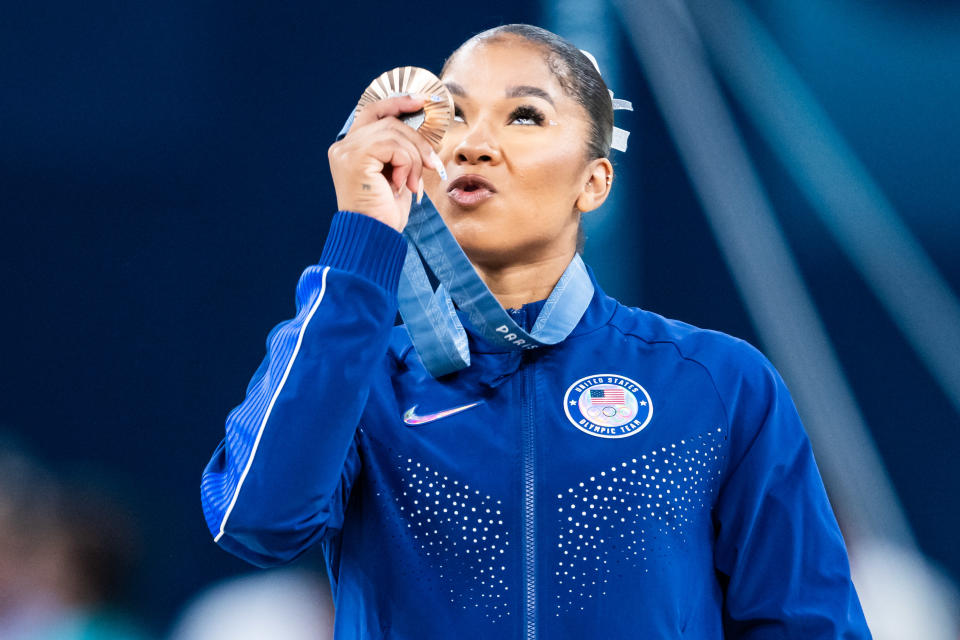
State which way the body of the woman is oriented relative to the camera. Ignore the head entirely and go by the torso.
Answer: toward the camera

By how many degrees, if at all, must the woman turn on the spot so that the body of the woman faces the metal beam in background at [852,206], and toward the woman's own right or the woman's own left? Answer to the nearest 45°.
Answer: approximately 135° to the woman's own left

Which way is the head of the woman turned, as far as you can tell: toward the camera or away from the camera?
toward the camera
